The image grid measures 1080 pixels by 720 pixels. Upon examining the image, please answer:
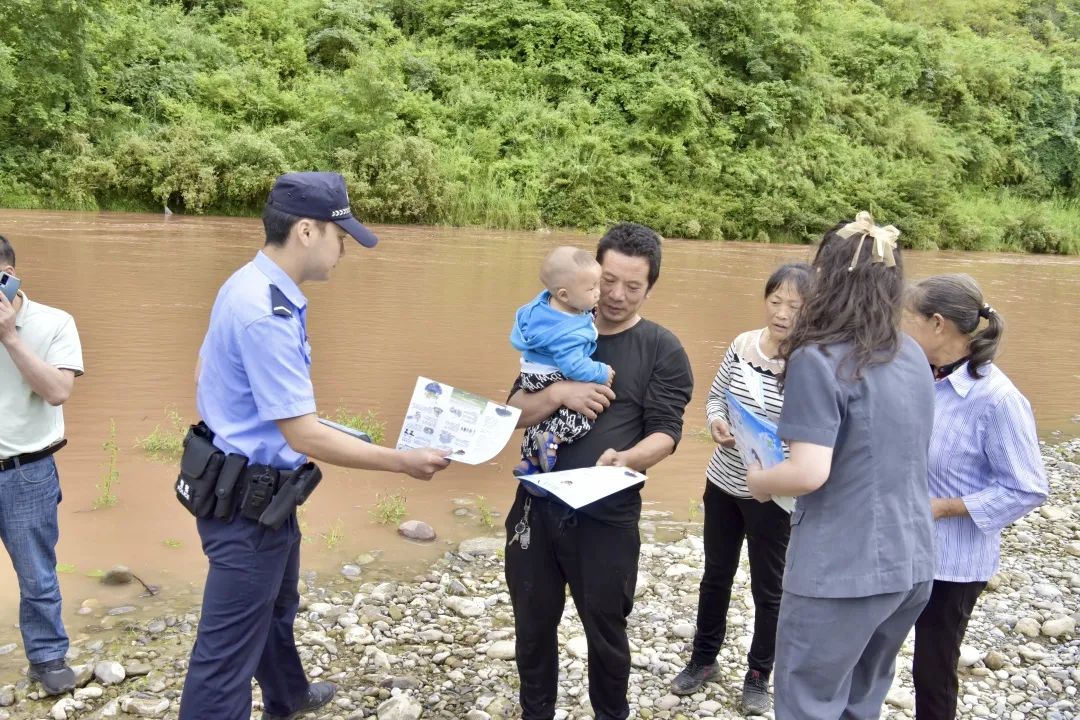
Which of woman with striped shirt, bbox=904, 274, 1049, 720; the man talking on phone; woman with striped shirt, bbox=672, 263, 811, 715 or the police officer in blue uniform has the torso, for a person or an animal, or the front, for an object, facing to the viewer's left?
woman with striped shirt, bbox=904, 274, 1049, 720

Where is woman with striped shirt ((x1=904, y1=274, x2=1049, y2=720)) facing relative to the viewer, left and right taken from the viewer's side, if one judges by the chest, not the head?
facing to the left of the viewer

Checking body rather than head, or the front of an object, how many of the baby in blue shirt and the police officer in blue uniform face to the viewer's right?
2

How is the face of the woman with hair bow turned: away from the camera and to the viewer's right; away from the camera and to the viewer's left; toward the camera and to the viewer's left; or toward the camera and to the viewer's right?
away from the camera and to the viewer's left

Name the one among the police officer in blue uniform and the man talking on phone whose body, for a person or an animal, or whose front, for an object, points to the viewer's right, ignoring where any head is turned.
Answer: the police officer in blue uniform

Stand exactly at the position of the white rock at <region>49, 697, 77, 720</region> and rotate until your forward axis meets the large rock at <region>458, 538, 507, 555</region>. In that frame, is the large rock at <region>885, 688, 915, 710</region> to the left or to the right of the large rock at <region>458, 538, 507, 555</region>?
right

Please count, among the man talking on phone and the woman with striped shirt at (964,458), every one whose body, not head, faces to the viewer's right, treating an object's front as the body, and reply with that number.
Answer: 0

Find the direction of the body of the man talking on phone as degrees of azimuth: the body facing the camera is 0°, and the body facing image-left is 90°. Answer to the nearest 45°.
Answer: approximately 0°

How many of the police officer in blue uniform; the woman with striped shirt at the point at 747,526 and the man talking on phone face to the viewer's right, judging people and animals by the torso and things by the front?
1

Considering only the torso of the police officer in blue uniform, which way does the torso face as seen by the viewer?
to the viewer's right

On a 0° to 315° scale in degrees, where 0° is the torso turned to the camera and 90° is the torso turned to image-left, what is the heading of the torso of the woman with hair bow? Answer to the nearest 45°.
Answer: approximately 135°

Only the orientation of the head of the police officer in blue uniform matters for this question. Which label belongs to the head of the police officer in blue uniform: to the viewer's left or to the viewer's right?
to the viewer's right

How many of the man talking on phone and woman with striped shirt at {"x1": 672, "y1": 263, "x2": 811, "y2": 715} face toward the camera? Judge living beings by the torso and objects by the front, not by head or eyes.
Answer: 2

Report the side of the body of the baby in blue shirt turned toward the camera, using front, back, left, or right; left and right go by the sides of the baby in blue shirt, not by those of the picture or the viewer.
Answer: right
